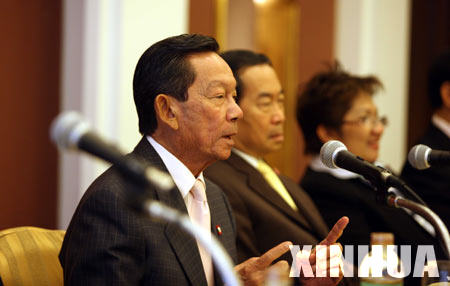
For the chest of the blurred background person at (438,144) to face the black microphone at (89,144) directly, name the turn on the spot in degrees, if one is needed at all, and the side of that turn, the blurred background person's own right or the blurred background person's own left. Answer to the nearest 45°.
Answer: approximately 90° to the blurred background person's own right

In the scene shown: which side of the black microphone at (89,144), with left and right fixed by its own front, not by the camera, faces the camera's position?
left

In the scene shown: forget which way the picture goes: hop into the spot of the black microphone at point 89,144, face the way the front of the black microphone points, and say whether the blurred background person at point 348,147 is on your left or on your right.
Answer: on your right

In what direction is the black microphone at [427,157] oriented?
to the viewer's left

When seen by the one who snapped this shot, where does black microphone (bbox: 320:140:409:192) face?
facing to the left of the viewer

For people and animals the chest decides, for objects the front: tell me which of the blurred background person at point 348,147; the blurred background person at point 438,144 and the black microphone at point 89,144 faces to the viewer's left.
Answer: the black microphone

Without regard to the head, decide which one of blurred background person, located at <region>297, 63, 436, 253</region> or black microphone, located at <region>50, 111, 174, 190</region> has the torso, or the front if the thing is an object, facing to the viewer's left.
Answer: the black microphone

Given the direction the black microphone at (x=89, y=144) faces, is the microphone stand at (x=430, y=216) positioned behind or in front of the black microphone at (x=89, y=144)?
behind

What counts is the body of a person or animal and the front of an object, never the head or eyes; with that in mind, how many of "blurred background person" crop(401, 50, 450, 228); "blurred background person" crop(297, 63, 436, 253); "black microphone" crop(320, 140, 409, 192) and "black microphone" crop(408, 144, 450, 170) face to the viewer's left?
2
